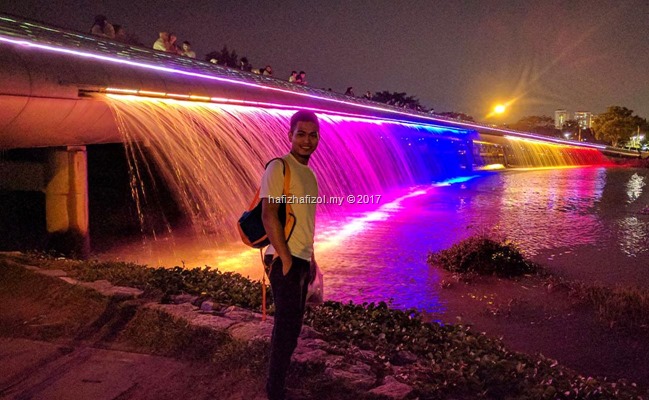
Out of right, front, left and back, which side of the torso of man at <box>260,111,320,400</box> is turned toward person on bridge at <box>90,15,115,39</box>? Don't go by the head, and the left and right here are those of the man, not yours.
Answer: back

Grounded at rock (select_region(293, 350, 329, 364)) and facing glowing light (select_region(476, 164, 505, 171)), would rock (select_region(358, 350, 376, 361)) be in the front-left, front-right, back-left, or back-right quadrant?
front-right

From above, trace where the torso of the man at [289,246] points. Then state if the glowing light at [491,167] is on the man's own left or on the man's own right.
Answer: on the man's own left

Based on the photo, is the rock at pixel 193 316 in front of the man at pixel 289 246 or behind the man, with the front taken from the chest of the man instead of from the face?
behind

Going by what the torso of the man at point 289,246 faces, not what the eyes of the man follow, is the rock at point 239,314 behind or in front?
behind

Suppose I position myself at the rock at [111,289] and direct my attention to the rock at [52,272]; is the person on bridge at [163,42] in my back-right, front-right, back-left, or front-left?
front-right

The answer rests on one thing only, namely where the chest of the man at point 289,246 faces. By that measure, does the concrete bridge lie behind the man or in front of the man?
behind

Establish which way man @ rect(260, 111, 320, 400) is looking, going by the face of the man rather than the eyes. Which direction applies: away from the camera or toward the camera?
toward the camera

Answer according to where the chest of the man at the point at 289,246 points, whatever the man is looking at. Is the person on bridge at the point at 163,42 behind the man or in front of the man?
behind

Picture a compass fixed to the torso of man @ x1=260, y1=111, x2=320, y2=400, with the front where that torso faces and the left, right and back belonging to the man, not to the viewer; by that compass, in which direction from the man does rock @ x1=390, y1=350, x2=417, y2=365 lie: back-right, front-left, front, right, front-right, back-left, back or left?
left

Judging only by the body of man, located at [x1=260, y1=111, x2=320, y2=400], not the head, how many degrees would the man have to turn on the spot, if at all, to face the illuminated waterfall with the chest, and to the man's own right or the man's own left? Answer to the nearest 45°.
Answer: approximately 135° to the man's own left

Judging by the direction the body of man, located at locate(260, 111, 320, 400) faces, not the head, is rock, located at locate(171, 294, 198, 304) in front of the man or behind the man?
behind

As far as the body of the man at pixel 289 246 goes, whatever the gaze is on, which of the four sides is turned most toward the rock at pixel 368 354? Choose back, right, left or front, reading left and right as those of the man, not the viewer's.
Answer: left

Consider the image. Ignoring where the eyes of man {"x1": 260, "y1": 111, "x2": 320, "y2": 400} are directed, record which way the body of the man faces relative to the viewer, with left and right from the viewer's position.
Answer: facing the viewer and to the right of the viewer
